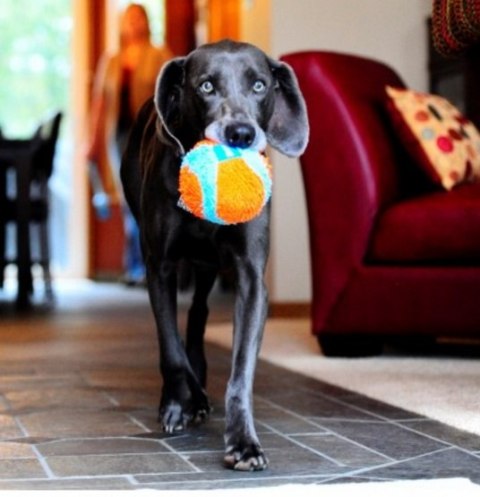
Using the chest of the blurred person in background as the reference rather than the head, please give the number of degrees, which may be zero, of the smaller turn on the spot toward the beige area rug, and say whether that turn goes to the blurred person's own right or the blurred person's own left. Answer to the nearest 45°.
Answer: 0° — they already face it

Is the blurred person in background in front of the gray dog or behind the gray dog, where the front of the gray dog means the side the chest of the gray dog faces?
behind

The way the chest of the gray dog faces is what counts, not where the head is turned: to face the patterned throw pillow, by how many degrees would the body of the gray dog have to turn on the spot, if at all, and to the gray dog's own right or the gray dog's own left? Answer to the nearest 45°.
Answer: approximately 135° to the gray dog's own left
